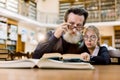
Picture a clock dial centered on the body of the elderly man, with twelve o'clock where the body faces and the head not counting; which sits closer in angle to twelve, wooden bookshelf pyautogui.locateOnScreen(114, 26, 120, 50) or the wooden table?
the wooden table

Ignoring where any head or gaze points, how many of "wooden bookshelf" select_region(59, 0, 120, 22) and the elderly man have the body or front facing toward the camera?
2

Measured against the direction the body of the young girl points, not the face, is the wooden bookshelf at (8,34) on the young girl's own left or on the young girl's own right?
on the young girl's own right

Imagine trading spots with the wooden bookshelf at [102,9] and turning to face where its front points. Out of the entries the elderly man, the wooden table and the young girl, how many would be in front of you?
3

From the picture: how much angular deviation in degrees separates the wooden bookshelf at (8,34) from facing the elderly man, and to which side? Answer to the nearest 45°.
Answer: approximately 45° to its right

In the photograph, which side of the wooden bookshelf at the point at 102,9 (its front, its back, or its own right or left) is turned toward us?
front

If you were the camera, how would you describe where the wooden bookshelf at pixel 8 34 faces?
facing the viewer and to the right of the viewer

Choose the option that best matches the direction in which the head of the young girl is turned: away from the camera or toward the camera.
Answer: toward the camera

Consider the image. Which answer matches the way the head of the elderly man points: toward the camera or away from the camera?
toward the camera

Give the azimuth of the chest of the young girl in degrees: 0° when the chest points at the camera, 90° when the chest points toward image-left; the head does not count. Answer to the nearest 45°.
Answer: approximately 45°

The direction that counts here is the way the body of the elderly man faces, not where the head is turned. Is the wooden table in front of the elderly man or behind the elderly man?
in front

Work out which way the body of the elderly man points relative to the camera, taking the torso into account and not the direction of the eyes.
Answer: toward the camera

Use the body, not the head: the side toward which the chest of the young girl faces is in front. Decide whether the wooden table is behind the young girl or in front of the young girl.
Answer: in front
